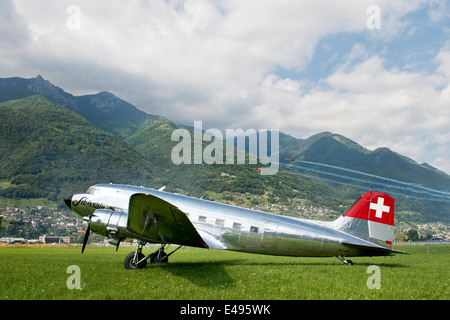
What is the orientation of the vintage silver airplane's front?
to the viewer's left
